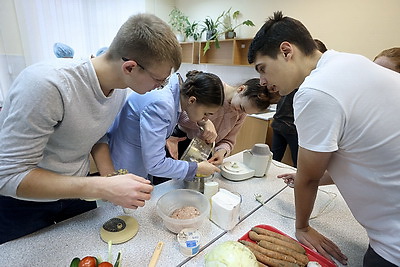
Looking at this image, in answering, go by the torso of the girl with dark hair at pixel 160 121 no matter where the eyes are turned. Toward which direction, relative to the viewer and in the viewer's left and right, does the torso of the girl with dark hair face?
facing to the right of the viewer

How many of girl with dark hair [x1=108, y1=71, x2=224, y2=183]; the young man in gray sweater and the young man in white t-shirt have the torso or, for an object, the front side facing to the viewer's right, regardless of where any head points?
2

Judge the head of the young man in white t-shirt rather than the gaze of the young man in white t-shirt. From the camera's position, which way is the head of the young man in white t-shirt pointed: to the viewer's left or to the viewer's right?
to the viewer's left

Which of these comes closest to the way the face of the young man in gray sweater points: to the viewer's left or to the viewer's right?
to the viewer's right

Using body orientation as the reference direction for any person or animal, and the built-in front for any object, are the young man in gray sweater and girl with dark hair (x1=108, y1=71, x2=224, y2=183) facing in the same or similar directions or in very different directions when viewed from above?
same or similar directions

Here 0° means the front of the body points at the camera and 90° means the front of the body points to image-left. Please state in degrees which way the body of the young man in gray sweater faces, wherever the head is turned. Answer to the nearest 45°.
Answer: approximately 270°

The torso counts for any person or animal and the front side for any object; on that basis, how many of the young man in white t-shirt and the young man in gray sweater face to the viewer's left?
1

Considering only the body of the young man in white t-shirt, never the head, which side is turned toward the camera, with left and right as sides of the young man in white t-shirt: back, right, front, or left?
left

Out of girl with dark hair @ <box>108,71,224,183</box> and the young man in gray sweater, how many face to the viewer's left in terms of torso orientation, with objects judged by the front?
0

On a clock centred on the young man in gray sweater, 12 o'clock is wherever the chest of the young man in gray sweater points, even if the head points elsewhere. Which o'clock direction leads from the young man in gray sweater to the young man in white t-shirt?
The young man in white t-shirt is roughly at 1 o'clock from the young man in gray sweater.
